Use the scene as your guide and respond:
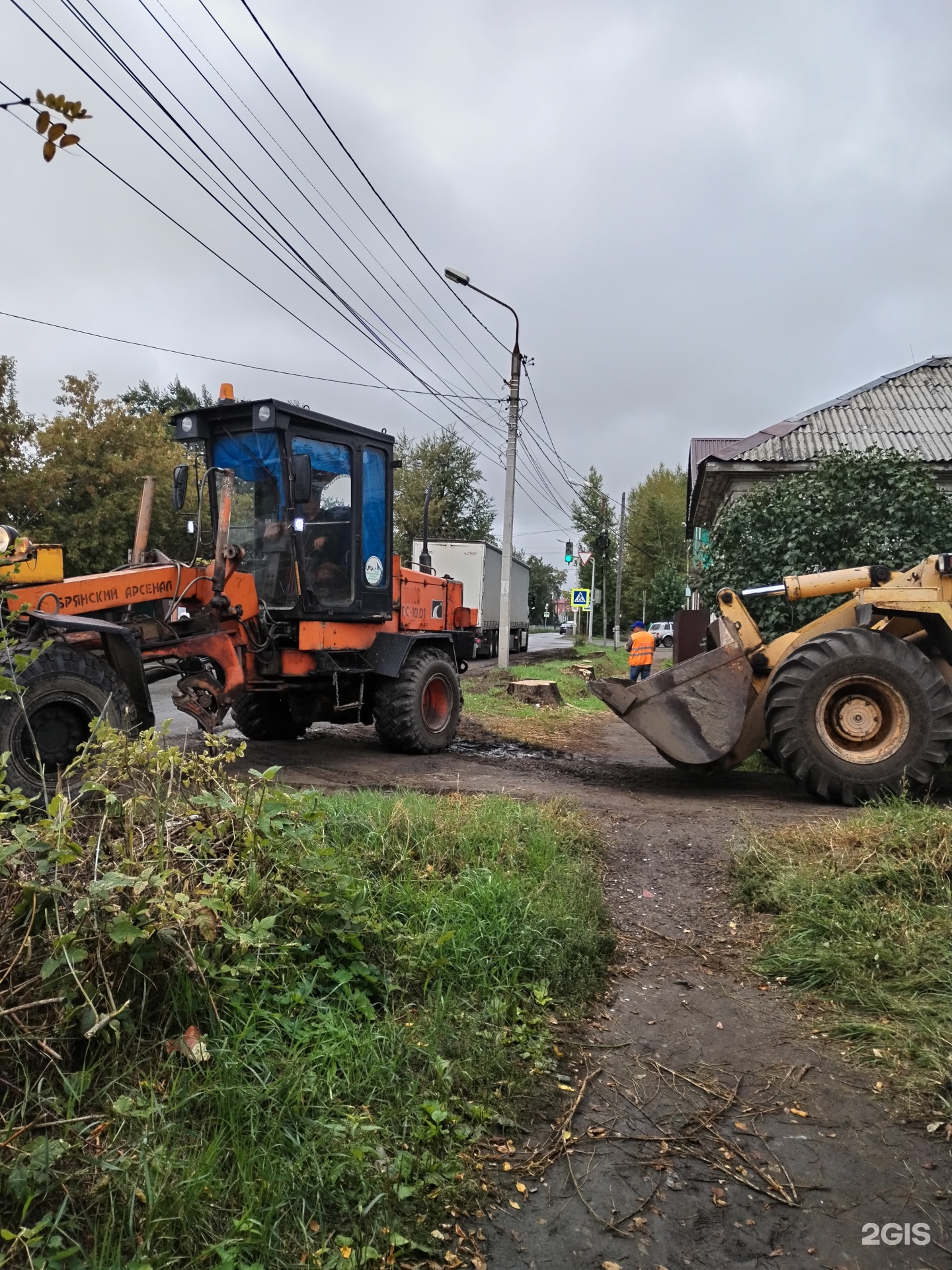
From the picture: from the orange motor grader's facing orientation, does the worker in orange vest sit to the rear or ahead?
to the rear

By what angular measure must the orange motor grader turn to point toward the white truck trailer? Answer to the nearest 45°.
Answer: approximately 135° to its right

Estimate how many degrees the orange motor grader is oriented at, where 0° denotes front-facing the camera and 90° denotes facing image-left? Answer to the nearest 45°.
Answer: approximately 45°

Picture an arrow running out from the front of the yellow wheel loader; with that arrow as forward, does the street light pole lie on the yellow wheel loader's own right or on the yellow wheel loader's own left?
on the yellow wheel loader's own right

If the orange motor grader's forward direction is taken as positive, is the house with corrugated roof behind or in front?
behind

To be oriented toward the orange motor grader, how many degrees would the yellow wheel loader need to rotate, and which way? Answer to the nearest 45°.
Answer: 0° — it already faces it

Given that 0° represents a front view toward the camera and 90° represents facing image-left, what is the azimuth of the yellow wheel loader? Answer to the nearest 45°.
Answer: approximately 90°

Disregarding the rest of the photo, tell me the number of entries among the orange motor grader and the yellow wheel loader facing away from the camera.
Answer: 0

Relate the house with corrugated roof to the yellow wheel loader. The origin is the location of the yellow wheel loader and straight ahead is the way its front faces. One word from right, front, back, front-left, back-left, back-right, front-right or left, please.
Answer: right

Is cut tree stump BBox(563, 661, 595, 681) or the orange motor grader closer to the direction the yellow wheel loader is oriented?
the orange motor grader

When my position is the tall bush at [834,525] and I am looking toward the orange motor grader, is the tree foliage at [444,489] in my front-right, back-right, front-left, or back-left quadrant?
back-right

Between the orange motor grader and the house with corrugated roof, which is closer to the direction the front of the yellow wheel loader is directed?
the orange motor grader
